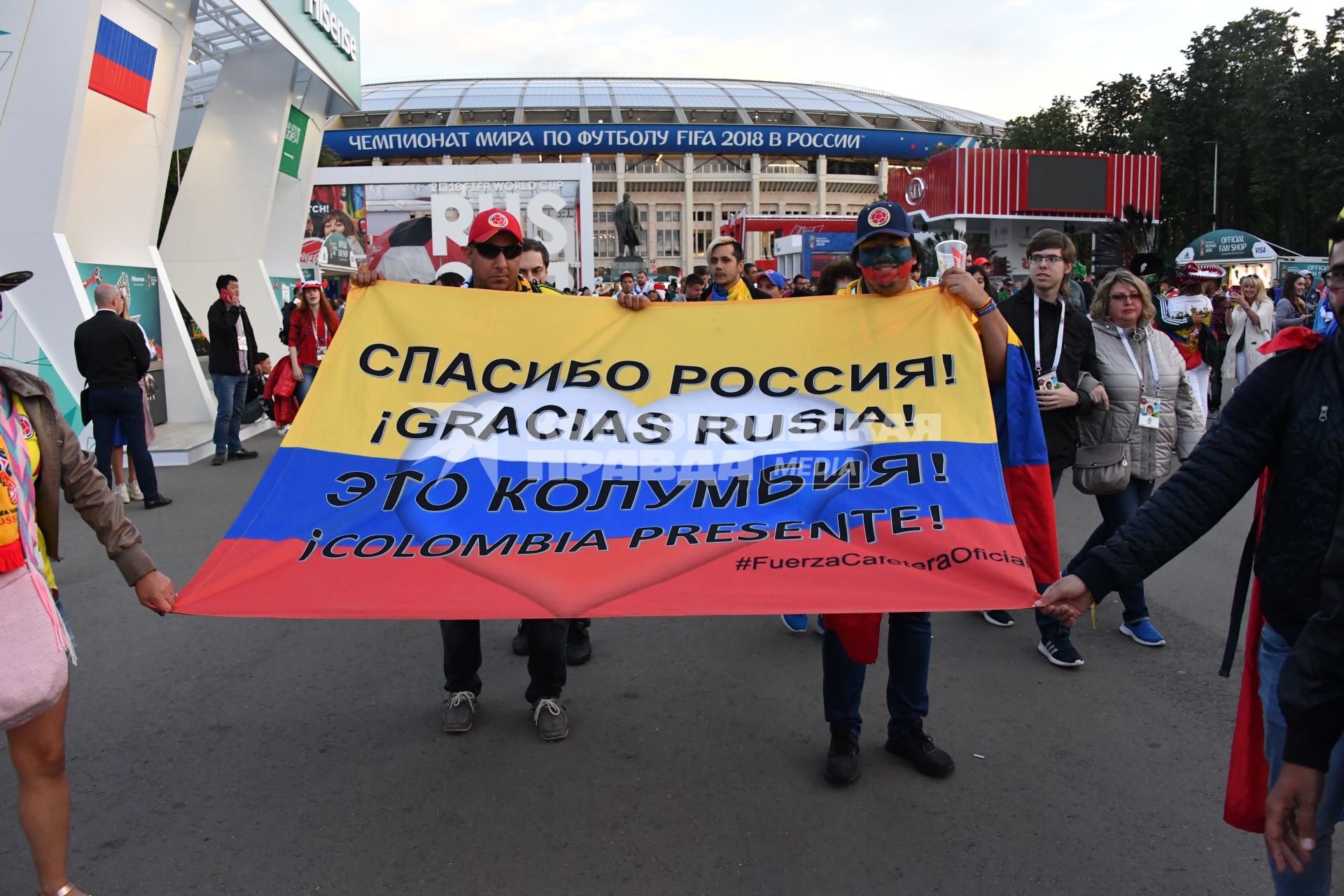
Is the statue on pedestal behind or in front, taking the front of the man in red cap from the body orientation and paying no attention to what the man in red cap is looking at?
behind

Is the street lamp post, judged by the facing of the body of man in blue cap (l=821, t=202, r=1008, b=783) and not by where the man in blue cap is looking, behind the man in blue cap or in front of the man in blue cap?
behind

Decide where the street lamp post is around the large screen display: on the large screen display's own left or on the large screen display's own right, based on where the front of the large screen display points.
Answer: on the large screen display's own left

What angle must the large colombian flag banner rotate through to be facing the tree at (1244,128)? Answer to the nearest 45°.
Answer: approximately 135° to its left

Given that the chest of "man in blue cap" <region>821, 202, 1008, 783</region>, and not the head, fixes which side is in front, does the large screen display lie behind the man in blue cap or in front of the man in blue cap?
behind

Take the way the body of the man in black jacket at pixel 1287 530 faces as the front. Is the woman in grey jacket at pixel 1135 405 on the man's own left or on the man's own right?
on the man's own right

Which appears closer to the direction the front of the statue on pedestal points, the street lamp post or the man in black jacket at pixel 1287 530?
the man in black jacket

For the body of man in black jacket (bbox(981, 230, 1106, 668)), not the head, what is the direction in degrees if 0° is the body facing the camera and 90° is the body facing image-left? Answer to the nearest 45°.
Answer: approximately 0°

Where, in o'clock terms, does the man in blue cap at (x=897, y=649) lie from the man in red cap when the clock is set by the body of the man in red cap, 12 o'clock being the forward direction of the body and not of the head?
The man in blue cap is roughly at 10 o'clock from the man in red cap.

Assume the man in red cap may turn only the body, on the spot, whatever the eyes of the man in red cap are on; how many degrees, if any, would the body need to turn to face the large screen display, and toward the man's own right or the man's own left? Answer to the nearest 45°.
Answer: approximately 135° to the man's own left

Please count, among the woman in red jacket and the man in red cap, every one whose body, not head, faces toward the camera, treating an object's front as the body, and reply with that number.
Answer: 2
